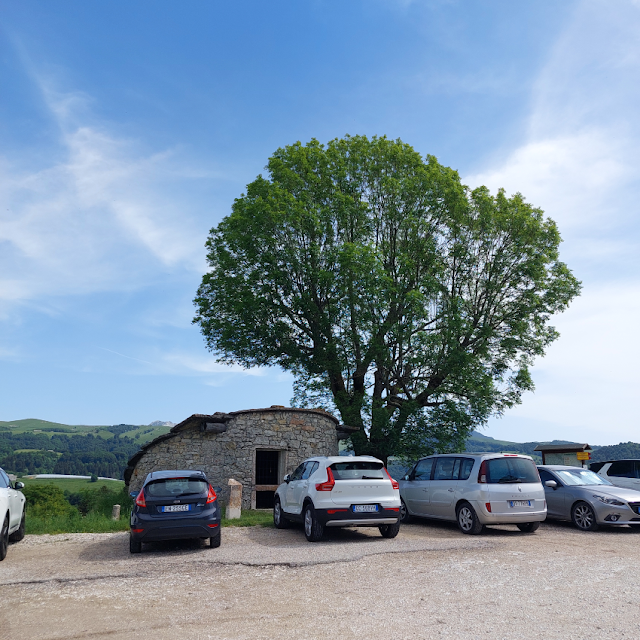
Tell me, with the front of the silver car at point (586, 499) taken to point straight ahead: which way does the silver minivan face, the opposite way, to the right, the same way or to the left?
the opposite way

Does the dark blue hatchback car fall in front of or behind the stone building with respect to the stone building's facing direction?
in front

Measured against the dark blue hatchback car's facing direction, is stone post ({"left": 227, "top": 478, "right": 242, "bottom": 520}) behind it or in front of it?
in front

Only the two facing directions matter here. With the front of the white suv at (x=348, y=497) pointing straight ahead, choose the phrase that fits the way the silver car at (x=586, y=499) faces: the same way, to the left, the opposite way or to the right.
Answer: the opposite way

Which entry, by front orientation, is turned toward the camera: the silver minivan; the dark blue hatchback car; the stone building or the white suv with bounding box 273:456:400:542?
the stone building

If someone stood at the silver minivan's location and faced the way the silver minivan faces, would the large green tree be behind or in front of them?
in front

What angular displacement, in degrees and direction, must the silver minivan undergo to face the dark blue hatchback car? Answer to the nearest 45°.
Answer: approximately 90° to its left

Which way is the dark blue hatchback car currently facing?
away from the camera

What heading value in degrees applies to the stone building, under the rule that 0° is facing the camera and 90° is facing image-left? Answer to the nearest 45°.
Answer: approximately 0°

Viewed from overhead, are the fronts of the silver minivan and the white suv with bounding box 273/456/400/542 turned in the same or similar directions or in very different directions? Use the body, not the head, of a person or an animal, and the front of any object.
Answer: same or similar directions

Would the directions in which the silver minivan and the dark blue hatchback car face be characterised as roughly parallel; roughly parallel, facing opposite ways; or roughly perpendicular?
roughly parallel

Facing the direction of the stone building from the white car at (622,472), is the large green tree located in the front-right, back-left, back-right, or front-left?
front-right

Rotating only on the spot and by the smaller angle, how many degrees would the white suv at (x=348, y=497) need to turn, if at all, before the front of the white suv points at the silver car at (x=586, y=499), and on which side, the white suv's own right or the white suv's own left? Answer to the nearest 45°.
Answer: approximately 90° to the white suv's own right

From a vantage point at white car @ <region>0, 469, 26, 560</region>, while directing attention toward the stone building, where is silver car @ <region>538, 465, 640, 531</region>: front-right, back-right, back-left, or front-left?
front-right

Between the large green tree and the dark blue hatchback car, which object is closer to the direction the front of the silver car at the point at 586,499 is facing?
the dark blue hatchback car

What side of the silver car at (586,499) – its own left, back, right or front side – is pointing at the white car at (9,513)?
right

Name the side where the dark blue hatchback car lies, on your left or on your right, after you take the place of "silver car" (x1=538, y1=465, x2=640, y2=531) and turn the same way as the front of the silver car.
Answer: on your right

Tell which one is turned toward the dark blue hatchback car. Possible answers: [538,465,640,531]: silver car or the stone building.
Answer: the stone building

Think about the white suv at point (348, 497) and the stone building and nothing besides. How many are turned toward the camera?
1
